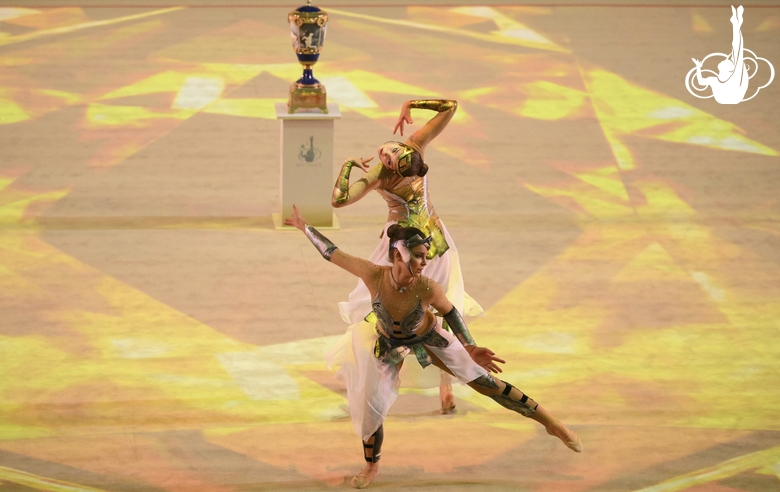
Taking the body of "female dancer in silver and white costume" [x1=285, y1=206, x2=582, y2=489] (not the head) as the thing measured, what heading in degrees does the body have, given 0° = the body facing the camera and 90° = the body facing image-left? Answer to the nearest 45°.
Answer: approximately 0°

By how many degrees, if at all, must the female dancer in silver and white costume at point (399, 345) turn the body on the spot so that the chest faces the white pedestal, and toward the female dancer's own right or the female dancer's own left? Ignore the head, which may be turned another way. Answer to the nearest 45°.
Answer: approximately 180°

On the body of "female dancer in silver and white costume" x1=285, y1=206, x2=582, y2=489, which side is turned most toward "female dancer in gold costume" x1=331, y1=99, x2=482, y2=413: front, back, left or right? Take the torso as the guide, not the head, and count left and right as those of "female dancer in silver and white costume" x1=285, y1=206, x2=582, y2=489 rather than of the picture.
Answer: back

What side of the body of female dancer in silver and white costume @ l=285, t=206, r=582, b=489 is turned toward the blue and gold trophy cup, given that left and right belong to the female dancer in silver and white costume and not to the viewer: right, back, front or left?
back
